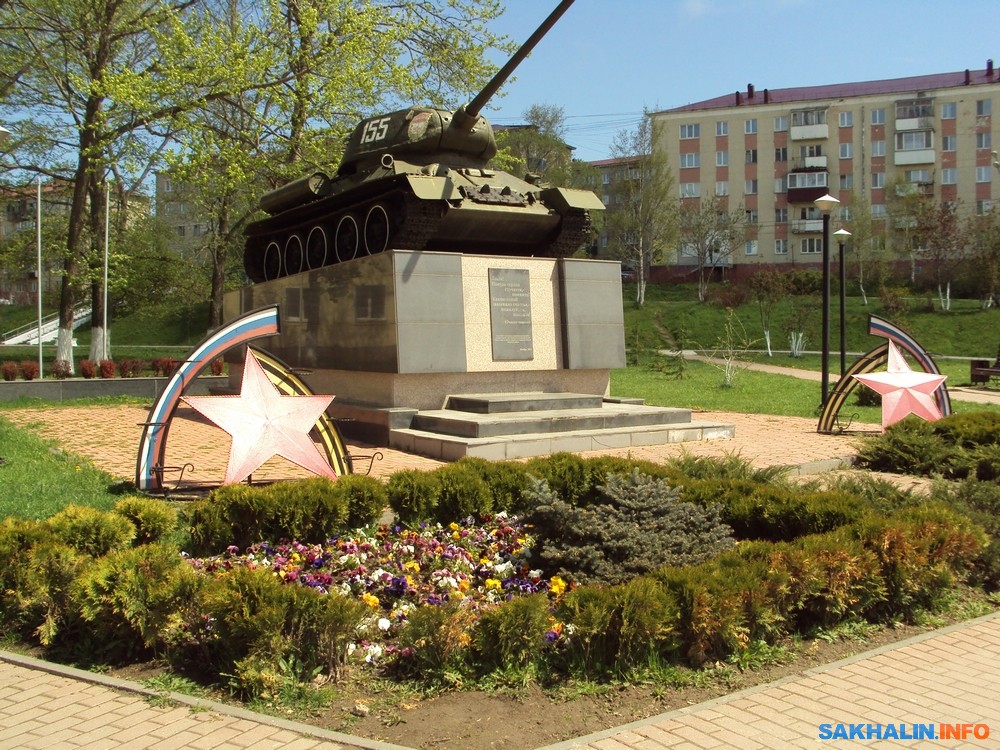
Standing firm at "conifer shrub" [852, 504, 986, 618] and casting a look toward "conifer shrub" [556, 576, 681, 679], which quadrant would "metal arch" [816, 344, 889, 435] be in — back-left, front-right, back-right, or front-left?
back-right

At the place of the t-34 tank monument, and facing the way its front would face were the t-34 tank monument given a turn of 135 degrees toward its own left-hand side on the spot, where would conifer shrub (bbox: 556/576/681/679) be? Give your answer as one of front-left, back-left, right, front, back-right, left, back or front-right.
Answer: back

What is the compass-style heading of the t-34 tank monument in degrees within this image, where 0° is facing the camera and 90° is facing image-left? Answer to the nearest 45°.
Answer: approximately 315°

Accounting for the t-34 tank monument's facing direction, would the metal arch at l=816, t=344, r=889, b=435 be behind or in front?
in front

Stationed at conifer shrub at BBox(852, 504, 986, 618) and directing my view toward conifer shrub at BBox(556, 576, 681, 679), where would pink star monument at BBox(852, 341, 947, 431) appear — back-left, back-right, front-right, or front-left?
back-right

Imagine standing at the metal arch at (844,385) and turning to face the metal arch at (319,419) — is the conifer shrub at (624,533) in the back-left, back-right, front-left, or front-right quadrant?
front-left
